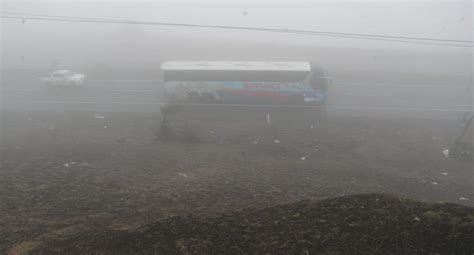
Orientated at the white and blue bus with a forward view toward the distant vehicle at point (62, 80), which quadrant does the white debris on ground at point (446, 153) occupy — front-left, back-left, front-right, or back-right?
back-left

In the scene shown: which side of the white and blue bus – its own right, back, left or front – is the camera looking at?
right

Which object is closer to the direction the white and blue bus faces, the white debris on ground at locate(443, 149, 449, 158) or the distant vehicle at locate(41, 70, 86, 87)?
the white debris on ground

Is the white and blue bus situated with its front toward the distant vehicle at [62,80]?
no
